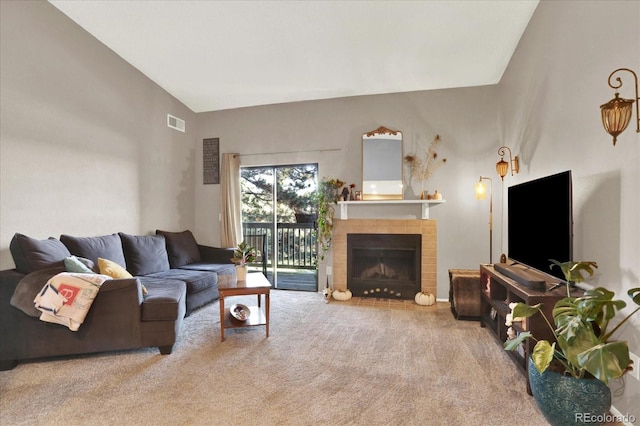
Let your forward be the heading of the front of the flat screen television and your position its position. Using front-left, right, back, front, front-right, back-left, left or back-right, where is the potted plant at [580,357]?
front-left

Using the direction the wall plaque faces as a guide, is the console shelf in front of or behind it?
in front

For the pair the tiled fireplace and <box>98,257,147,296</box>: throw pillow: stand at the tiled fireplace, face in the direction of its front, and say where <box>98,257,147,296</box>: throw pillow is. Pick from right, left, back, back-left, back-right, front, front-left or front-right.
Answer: front-right

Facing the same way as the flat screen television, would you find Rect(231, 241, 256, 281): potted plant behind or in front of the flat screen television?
in front

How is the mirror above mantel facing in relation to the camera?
toward the camera

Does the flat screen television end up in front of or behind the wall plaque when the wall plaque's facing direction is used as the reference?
in front

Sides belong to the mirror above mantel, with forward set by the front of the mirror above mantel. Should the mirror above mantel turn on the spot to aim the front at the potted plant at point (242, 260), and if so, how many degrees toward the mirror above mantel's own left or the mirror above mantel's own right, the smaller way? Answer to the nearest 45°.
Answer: approximately 45° to the mirror above mantel's own right

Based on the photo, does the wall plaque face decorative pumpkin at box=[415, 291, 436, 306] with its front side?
no

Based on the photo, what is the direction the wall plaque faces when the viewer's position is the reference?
facing the viewer

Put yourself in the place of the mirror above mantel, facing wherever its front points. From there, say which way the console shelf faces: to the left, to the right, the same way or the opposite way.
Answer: to the right

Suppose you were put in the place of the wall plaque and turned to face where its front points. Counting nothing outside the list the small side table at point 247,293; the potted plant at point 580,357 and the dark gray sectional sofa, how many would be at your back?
0

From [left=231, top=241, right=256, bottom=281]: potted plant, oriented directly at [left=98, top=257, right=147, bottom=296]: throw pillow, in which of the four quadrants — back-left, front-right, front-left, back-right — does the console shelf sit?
back-left

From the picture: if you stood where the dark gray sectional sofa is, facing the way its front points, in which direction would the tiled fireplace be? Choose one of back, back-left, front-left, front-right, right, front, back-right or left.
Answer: front-left

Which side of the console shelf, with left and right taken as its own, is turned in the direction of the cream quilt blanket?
front

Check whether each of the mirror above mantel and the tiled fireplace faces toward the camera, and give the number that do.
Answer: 2

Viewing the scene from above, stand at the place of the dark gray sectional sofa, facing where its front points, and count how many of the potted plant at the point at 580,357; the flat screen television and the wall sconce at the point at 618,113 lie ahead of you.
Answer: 3

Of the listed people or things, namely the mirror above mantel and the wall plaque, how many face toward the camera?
2

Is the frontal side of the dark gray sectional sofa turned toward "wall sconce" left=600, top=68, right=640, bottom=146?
yes
